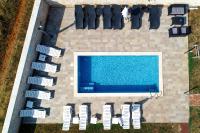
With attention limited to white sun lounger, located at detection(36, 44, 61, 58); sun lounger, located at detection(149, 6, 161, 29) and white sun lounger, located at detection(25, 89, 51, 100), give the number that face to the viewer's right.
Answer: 2

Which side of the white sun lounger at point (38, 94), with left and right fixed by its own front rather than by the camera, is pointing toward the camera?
right

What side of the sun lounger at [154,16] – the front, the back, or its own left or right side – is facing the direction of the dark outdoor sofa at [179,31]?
left

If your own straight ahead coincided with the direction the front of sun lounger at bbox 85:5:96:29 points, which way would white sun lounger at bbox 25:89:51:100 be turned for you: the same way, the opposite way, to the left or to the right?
to the left

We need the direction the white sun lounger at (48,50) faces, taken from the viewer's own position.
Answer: facing to the right of the viewer

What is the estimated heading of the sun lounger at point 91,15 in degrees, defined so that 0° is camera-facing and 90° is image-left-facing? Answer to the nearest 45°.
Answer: approximately 0°

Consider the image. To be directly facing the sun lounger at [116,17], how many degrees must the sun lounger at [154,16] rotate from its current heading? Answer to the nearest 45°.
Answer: approximately 90° to its right

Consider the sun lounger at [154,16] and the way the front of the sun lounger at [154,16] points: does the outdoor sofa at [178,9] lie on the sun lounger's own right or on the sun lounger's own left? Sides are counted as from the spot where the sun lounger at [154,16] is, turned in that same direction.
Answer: on the sun lounger's own left

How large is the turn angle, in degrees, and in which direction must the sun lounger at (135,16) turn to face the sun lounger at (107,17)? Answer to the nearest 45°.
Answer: approximately 90° to its right
